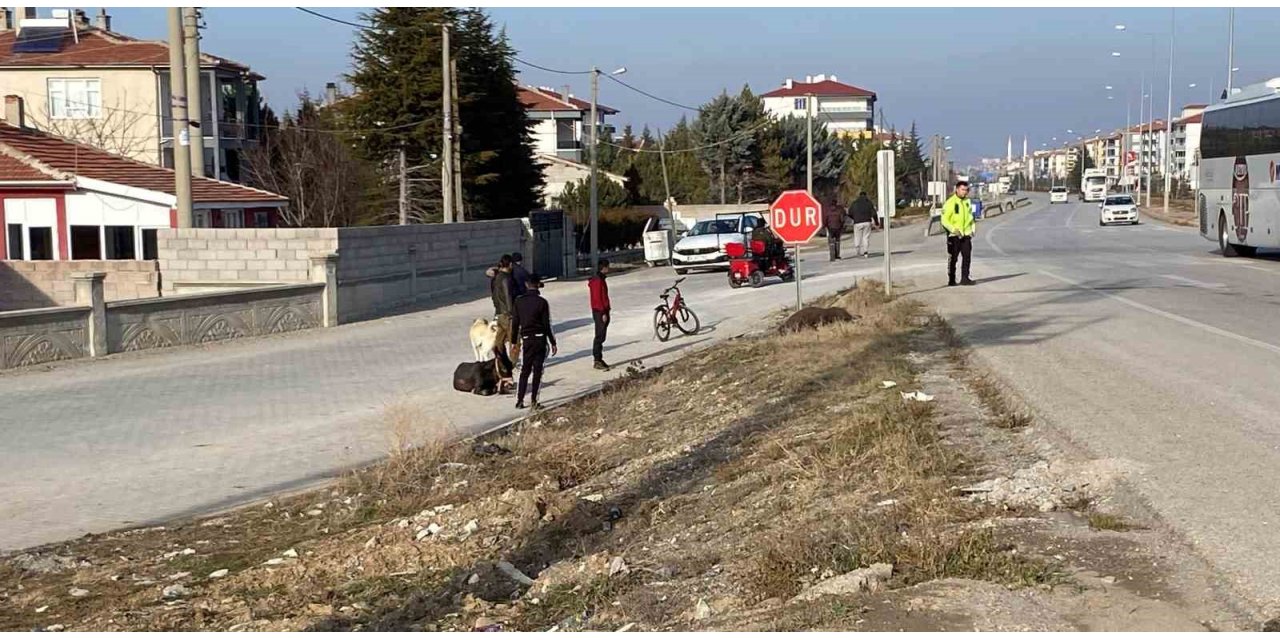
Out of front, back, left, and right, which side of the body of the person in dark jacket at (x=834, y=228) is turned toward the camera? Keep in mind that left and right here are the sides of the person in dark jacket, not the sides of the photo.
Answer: back

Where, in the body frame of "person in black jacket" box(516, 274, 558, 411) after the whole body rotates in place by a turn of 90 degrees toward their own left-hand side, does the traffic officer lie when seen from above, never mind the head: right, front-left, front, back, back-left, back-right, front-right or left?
back-right

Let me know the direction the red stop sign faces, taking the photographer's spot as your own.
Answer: facing the viewer

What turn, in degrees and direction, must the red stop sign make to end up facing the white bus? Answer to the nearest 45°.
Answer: approximately 135° to its left

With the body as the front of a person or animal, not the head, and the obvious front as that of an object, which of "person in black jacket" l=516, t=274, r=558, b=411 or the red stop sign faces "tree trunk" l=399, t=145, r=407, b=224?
the person in black jacket

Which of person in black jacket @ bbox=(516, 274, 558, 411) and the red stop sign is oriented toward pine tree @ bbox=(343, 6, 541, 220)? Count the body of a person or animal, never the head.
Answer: the person in black jacket

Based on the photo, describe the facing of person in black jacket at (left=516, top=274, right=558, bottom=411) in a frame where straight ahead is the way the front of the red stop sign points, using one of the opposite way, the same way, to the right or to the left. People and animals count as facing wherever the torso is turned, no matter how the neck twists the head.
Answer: the opposite way

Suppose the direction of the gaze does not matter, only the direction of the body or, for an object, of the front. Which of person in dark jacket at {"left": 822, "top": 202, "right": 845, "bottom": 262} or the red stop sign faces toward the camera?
the red stop sign

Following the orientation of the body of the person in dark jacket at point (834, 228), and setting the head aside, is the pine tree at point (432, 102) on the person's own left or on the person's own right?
on the person's own left

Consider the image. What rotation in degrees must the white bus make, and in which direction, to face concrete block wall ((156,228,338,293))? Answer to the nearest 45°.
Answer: approximately 90° to its right

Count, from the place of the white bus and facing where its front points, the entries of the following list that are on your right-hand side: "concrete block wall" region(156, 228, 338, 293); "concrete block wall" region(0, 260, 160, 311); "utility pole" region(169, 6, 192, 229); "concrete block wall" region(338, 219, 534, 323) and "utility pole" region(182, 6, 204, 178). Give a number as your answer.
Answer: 5

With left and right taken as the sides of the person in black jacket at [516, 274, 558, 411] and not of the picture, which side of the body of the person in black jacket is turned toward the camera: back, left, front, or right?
back

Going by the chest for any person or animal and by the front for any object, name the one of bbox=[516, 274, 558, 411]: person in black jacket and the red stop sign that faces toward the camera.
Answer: the red stop sign
